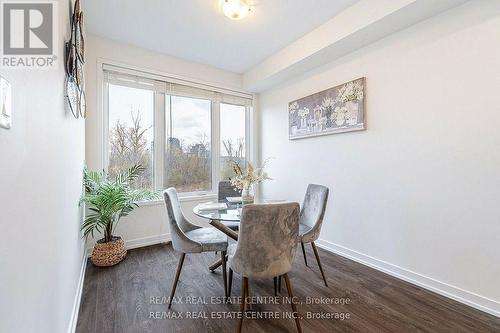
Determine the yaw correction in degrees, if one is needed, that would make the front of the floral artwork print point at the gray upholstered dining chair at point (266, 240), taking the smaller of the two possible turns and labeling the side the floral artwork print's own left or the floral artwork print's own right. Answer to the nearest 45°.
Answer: approximately 45° to the floral artwork print's own left

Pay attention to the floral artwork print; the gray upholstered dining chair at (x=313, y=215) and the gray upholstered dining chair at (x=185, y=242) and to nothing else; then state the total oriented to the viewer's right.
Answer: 1

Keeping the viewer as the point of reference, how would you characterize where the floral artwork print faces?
facing the viewer and to the left of the viewer

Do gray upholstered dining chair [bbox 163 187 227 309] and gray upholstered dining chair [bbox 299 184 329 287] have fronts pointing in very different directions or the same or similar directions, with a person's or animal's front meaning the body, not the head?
very different directions

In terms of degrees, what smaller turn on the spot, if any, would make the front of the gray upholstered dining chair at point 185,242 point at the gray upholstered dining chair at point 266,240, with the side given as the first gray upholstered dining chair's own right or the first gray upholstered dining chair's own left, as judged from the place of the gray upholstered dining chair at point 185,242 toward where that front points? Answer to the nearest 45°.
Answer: approximately 45° to the first gray upholstered dining chair's own right

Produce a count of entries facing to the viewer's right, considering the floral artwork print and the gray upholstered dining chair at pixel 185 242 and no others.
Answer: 1

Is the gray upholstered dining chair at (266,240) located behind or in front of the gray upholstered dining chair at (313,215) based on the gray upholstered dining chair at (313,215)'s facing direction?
in front

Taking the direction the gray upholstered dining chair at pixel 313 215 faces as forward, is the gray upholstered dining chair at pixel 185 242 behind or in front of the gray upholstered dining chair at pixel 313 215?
in front

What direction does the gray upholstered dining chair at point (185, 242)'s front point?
to the viewer's right

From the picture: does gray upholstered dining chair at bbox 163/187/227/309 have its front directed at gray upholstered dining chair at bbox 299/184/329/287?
yes

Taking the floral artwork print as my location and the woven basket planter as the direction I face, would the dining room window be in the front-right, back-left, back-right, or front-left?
front-right

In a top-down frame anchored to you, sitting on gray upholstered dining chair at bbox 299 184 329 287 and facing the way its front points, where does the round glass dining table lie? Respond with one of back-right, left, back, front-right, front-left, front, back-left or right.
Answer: front

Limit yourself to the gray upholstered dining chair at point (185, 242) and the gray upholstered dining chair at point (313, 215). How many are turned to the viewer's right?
1

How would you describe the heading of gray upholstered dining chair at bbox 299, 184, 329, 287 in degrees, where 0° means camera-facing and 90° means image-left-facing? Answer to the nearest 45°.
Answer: approximately 45°

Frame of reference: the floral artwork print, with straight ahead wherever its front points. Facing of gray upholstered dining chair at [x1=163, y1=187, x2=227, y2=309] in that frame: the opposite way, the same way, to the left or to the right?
the opposite way
